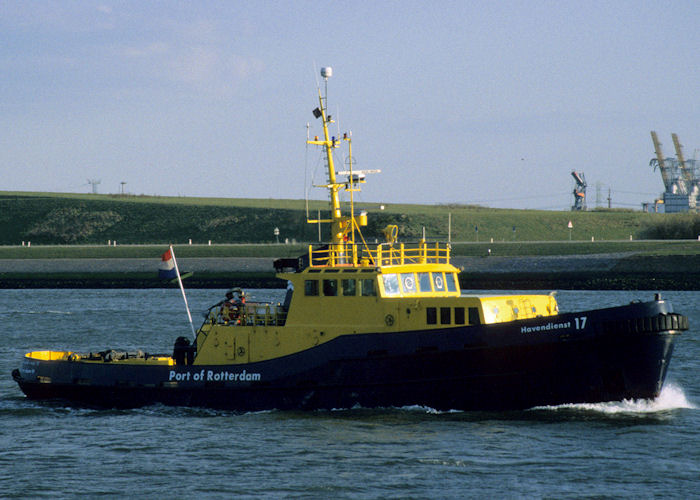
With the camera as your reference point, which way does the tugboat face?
facing to the right of the viewer
